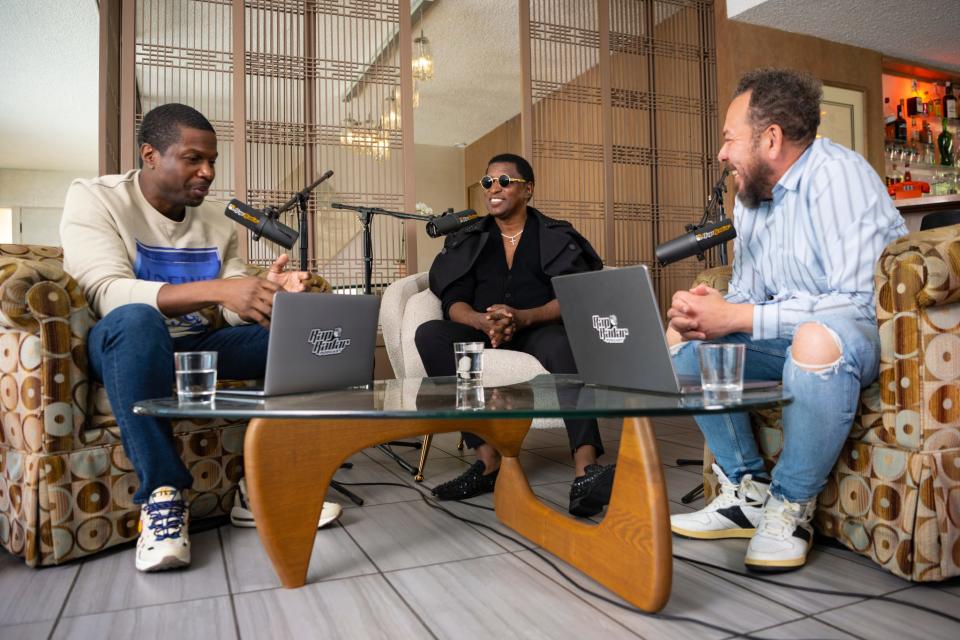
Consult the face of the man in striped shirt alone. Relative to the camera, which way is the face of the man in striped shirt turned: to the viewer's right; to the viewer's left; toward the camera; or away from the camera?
to the viewer's left

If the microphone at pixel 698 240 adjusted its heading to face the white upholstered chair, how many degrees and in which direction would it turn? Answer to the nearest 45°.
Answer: approximately 135° to its left

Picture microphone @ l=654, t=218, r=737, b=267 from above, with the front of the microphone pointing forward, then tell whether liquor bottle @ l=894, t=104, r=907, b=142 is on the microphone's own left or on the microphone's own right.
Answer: on the microphone's own left

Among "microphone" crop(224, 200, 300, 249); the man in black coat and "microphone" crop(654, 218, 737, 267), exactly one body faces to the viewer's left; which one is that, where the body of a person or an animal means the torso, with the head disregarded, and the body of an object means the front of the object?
"microphone" crop(224, 200, 300, 249)

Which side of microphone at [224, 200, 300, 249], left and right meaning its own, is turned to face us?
left

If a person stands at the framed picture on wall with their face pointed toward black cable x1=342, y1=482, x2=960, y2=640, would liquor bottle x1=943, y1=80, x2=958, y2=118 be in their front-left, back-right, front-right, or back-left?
back-left

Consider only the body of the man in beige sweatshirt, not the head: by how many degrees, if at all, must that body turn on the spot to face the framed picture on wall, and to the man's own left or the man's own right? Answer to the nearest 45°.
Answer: approximately 45° to the man's own left

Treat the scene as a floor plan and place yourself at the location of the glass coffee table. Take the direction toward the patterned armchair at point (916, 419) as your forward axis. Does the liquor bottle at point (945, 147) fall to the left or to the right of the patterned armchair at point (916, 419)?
left

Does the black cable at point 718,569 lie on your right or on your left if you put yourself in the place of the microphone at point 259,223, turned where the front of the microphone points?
on your left

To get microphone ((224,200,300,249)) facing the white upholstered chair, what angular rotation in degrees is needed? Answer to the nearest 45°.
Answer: approximately 135° to its right

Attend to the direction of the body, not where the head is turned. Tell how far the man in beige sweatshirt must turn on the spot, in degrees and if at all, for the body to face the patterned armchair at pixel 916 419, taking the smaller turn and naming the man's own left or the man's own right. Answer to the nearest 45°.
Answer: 0° — they already face it

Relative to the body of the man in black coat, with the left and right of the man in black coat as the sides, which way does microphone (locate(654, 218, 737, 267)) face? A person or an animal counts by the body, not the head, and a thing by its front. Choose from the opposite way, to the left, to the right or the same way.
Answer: to the left

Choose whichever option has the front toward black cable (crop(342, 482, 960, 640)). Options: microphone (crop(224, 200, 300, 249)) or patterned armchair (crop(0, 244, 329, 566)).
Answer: the patterned armchair

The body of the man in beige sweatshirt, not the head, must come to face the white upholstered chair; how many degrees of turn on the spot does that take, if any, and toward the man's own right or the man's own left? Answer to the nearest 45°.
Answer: approximately 90° to the man's own left

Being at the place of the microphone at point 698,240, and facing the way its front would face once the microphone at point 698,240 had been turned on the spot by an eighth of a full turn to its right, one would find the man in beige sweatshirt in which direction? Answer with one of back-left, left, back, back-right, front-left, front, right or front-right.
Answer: back-right

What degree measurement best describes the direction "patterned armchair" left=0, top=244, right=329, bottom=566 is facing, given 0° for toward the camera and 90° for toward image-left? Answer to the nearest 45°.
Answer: approximately 315°

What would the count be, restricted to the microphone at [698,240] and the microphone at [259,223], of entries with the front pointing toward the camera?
0

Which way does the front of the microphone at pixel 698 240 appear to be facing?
to the viewer's right

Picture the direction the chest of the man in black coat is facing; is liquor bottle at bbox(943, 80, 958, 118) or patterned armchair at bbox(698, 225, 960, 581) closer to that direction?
the patterned armchair
